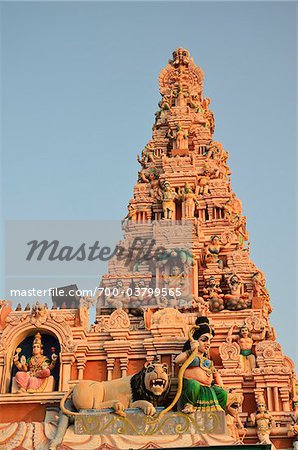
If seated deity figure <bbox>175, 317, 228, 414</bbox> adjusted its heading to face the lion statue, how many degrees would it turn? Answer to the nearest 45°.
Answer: approximately 135° to its right

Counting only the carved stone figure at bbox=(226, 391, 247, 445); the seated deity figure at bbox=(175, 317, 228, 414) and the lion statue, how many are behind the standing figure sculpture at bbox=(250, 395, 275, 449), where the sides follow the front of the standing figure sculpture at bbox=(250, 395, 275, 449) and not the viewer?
0

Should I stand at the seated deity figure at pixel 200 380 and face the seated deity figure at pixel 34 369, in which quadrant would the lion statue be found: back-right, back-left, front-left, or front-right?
front-left

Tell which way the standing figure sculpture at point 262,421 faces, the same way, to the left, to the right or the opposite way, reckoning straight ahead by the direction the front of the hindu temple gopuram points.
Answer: the same way

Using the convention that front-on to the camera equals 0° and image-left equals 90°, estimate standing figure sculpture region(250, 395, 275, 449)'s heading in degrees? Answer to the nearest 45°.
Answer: approximately 0°

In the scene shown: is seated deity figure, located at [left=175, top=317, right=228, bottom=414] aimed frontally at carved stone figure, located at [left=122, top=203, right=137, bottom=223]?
no

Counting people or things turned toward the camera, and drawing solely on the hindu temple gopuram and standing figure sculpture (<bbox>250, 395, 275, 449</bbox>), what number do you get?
2

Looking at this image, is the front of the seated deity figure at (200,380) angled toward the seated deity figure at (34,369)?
no

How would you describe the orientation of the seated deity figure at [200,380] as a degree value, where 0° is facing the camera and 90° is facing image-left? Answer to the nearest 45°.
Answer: approximately 315°

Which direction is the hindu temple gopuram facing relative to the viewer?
toward the camera
